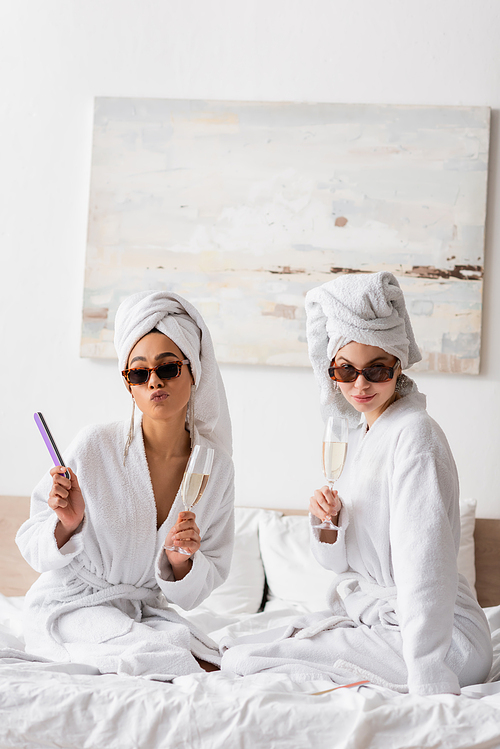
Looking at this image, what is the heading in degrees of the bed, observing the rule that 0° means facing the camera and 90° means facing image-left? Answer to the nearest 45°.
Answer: approximately 0°

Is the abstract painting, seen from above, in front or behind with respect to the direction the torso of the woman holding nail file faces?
behind

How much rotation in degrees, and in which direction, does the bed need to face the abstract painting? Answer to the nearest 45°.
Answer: approximately 180°

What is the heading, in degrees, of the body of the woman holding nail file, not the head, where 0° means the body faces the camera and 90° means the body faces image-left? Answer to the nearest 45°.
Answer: approximately 0°

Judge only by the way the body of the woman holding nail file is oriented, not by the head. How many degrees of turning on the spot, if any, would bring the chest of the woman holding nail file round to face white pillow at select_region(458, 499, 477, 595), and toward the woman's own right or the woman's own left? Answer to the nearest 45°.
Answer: approximately 135° to the woman's own left
